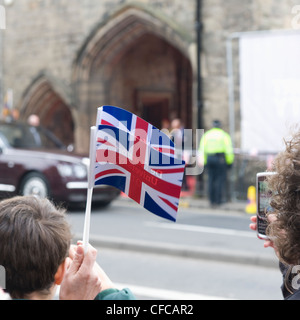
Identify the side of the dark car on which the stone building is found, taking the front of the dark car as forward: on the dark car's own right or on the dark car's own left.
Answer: on the dark car's own left

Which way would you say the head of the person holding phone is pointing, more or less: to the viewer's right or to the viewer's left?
to the viewer's left

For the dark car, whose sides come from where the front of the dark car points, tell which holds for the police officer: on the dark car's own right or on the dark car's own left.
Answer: on the dark car's own left

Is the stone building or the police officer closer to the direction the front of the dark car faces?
the police officer

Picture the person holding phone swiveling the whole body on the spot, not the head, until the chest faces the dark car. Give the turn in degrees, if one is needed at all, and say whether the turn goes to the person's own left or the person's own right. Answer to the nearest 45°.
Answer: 0° — they already face it

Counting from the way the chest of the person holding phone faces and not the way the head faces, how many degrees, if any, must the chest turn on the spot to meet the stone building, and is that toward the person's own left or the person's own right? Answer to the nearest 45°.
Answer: approximately 45° to the person's own right

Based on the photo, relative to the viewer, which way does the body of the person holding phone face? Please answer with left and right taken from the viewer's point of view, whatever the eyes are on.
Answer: facing away from the viewer and to the left of the viewer

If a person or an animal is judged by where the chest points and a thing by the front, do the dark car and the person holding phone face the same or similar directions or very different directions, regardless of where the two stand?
very different directions

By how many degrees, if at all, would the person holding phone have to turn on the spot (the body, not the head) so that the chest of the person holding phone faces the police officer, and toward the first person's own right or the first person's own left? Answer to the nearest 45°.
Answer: approximately 45° to the first person's own right
